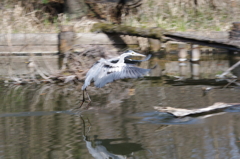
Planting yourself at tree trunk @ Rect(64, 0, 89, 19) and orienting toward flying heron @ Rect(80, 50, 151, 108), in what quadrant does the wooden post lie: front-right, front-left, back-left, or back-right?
front-right

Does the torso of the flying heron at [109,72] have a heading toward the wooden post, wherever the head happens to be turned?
no

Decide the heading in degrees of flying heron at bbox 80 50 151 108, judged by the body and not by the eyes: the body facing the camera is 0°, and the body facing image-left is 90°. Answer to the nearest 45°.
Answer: approximately 270°

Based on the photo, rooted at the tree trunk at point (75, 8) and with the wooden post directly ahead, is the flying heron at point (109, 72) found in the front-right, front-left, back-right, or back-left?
front-left

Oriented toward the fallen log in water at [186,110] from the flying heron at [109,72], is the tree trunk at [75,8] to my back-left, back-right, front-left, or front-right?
back-left

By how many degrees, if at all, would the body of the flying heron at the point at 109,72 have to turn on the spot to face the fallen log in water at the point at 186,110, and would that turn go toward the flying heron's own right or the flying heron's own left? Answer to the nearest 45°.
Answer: approximately 45° to the flying heron's own right

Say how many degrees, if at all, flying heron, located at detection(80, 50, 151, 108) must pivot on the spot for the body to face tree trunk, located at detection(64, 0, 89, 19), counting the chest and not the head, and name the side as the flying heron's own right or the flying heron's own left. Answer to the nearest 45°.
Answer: approximately 90° to the flying heron's own left

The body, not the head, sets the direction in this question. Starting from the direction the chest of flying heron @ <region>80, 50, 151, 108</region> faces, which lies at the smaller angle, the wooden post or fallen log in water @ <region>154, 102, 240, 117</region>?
the fallen log in water
